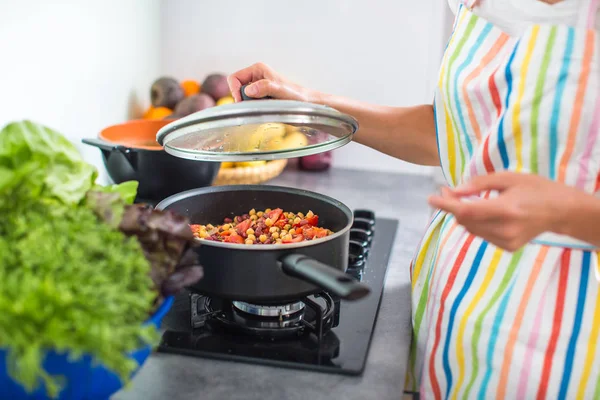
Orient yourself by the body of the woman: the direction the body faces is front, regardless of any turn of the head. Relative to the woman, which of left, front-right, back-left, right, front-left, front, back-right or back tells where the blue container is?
front

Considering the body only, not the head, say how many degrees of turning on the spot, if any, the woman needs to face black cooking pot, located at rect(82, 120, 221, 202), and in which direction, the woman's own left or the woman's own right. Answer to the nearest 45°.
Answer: approximately 90° to the woman's own right

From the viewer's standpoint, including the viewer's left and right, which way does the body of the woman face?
facing the viewer and to the left of the viewer

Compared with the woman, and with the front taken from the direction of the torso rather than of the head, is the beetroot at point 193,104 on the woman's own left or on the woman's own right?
on the woman's own right

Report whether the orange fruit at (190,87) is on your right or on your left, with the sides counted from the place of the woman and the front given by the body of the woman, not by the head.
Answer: on your right

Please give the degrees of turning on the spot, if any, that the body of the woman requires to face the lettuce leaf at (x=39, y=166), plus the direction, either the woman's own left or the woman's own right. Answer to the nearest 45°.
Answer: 0° — they already face it
